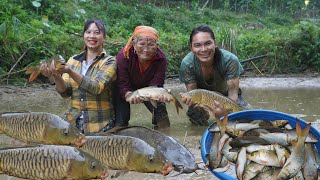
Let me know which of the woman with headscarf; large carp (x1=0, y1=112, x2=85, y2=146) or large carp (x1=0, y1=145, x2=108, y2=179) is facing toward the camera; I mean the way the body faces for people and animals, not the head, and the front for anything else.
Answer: the woman with headscarf

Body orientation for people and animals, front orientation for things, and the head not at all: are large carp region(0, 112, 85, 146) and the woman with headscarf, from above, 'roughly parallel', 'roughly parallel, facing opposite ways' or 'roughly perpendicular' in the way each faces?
roughly perpendicular

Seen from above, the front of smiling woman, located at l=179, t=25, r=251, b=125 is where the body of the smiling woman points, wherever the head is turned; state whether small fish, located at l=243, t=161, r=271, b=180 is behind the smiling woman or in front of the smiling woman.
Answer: in front

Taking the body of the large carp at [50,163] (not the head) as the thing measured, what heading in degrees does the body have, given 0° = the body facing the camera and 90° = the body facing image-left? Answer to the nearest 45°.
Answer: approximately 270°

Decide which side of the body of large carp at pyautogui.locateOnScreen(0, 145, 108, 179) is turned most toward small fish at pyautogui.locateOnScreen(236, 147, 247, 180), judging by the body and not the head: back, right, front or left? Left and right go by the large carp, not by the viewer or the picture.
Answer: front

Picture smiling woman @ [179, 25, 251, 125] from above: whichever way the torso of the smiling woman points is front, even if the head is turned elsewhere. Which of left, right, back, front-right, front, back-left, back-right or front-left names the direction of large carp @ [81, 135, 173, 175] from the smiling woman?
front

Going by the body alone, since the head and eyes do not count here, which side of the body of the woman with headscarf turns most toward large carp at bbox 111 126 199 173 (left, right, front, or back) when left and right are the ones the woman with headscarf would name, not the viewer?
front

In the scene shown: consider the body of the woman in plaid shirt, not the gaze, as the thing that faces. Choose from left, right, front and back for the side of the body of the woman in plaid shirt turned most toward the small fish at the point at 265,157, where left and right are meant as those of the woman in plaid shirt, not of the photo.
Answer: left

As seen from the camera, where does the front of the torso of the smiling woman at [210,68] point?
toward the camera

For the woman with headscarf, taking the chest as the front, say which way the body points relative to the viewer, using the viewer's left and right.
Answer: facing the viewer

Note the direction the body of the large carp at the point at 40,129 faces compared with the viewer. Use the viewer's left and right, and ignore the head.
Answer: facing to the right of the viewer

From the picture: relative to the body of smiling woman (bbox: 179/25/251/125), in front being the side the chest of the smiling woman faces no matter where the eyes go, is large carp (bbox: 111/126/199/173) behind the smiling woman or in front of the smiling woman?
in front

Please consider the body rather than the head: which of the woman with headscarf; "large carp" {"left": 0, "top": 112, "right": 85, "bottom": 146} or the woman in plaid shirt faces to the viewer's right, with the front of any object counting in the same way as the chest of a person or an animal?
the large carp
